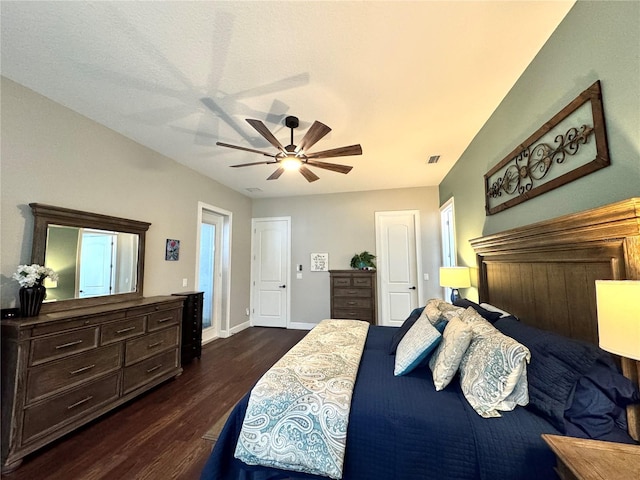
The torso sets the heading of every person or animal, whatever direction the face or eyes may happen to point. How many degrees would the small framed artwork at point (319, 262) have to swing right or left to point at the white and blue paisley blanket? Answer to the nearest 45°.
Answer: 0° — it already faces it

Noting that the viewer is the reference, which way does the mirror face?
facing the viewer and to the right of the viewer

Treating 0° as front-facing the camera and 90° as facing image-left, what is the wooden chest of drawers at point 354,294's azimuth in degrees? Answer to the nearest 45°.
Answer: approximately 0°

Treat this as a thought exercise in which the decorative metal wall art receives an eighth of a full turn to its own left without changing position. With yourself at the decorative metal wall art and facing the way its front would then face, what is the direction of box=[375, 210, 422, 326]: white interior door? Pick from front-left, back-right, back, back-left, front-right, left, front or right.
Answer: back-right

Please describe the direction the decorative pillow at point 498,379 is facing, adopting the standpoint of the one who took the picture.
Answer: facing the viewer and to the left of the viewer

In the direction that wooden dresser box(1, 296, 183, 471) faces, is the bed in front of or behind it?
in front

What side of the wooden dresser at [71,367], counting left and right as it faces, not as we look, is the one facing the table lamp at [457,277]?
front

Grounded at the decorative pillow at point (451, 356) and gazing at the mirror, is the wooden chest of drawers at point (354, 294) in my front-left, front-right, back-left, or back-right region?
front-right

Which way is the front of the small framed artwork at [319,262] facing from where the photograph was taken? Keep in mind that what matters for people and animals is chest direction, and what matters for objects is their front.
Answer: facing the viewer

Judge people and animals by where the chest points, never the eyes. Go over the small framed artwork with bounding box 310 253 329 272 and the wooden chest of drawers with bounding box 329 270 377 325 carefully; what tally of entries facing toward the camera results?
2

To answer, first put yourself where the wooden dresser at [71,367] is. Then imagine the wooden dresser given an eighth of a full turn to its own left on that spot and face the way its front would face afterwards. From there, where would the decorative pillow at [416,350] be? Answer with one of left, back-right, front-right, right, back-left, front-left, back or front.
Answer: front-right

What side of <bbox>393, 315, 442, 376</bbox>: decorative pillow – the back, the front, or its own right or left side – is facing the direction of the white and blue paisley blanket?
front

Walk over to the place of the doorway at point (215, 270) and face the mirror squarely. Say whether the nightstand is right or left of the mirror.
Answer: left

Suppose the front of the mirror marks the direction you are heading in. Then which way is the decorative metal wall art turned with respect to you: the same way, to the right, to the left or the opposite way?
the opposite way
